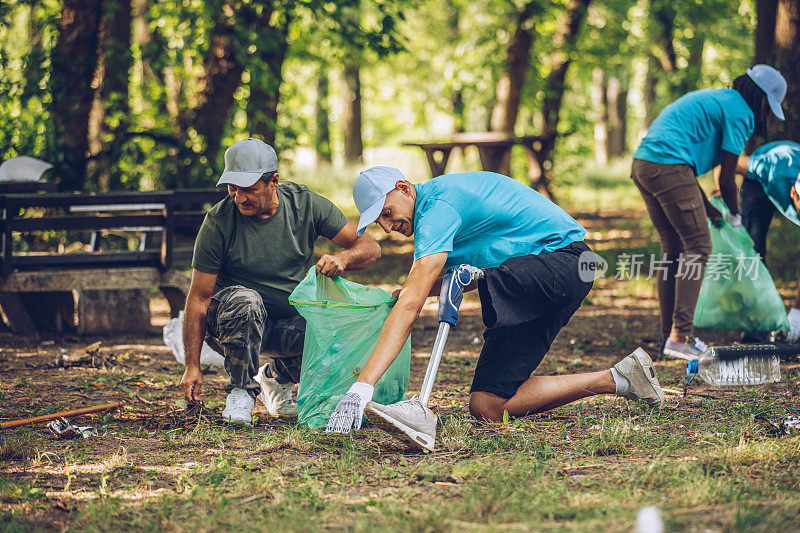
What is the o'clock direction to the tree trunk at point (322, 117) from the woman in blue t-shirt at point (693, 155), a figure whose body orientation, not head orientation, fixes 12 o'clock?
The tree trunk is roughly at 8 o'clock from the woman in blue t-shirt.

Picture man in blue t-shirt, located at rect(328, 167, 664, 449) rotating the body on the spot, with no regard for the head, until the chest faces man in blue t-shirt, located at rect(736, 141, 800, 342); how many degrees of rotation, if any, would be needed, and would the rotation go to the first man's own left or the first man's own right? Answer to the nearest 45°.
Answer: approximately 135° to the first man's own right

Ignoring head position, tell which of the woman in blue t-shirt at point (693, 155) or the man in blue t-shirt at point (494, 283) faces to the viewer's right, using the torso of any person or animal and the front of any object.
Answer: the woman in blue t-shirt

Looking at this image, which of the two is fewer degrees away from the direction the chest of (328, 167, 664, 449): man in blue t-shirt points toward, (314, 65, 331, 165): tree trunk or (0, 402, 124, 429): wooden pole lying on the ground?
the wooden pole lying on the ground

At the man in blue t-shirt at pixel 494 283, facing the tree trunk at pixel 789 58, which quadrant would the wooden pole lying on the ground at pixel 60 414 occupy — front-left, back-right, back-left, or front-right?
back-left

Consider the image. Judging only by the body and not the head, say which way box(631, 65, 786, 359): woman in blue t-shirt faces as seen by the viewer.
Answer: to the viewer's right

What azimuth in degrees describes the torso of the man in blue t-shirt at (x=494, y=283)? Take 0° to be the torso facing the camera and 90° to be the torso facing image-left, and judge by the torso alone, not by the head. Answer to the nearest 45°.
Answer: approximately 90°

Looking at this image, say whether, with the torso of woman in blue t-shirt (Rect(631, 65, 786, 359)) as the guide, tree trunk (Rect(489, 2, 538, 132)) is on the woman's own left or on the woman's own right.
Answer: on the woman's own left

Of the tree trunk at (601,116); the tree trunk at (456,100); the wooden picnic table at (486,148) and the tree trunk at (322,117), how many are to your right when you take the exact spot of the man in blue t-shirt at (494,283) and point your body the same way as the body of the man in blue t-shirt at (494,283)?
4

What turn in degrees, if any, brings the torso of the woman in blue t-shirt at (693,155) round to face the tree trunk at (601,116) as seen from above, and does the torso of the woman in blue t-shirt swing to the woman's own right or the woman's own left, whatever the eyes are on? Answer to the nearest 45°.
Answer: approximately 90° to the woman's own left

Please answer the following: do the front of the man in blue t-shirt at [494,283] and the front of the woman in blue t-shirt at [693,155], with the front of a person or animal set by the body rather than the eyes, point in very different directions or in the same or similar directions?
very different directions
